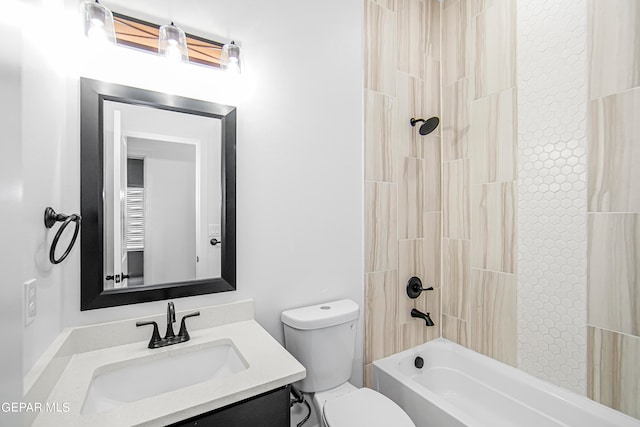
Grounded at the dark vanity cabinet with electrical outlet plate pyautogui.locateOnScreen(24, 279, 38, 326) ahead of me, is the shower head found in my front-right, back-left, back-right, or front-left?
back-right

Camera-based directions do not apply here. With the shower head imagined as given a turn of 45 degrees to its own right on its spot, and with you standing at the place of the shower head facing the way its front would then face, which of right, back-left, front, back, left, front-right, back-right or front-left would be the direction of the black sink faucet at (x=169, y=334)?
front-right

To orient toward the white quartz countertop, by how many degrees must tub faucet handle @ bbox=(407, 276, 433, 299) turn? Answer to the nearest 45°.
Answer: approximately 90° to its right

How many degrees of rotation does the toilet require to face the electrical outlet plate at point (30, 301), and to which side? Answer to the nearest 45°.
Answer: approximately 90° to its right

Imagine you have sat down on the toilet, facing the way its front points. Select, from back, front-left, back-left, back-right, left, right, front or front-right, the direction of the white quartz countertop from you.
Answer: right

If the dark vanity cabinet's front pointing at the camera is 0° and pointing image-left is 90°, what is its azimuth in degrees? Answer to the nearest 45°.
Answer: approximately 315°

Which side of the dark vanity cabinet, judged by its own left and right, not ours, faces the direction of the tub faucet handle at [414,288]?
left

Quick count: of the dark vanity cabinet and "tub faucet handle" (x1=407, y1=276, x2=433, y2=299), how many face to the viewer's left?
0

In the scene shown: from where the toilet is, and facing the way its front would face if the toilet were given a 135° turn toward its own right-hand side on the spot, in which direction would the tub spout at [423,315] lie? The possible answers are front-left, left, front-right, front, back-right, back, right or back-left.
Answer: back-right

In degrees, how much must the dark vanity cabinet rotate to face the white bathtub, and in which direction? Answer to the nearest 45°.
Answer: approximately 45° to its left

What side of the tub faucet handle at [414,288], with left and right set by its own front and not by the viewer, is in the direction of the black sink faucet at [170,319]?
right

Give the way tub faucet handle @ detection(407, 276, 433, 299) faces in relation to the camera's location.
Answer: facing the viewer and to the right of the viewer
